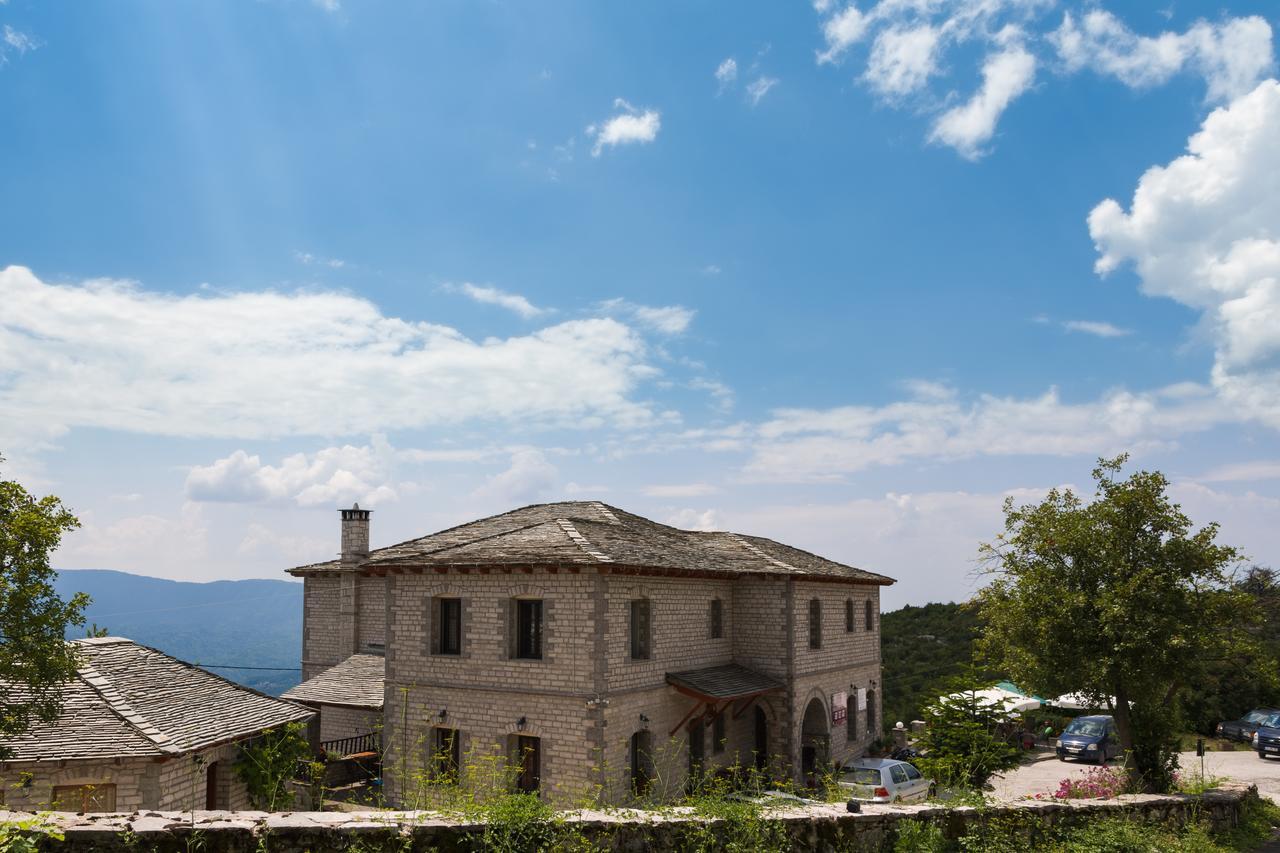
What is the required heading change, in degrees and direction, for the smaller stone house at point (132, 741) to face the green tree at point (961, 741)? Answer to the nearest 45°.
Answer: approximately 45° to its left

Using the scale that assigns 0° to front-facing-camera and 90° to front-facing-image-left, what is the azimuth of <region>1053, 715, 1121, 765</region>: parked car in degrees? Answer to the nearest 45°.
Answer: approximately 45°

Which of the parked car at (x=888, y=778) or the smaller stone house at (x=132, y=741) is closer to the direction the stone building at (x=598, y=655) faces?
the parked car

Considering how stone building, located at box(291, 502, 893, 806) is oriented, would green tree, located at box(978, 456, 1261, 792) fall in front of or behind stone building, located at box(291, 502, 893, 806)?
in front

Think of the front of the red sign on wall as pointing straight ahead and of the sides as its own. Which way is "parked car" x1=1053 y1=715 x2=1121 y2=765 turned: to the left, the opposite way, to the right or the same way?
to the right

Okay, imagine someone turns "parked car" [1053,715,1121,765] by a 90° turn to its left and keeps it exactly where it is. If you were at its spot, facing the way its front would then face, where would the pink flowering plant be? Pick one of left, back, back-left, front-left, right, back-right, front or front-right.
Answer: front-right

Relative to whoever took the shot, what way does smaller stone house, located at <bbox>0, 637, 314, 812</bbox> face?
facing the viewer and to the right of the viewer

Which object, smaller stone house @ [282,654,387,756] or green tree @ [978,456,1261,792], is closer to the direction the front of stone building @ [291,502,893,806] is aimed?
the green tree

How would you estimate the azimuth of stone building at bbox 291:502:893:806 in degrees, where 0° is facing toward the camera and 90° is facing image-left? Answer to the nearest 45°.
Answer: approximately 315°

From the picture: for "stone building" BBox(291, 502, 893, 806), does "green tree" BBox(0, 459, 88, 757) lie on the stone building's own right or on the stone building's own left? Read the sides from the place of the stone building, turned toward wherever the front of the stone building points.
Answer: on the stone building's own right
